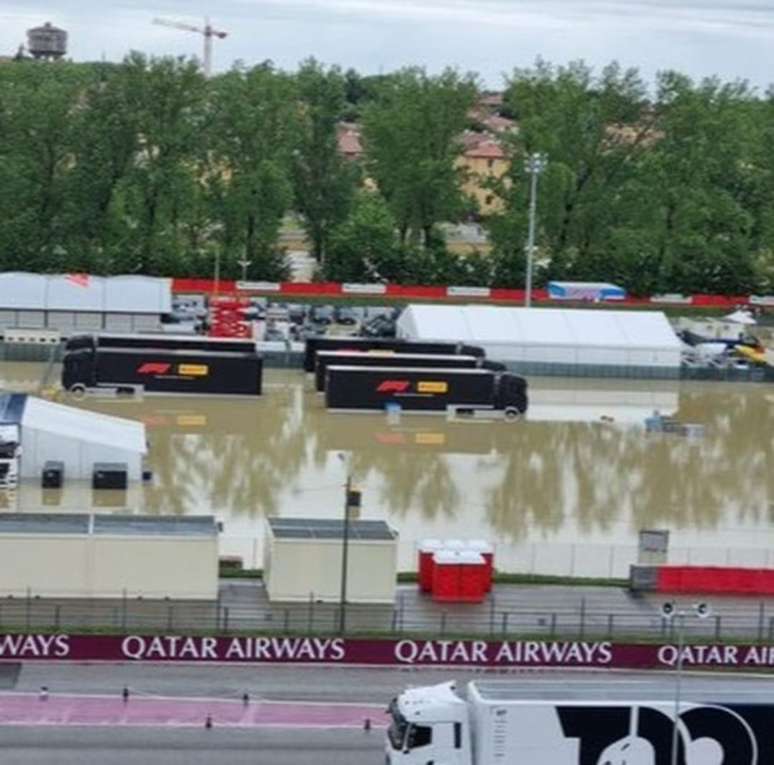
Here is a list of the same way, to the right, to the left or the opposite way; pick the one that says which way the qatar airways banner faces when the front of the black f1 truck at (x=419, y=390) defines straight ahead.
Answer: to the right

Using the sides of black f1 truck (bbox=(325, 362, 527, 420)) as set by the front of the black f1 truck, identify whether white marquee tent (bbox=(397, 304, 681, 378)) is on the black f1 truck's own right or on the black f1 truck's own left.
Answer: on the black f1 truck's own left

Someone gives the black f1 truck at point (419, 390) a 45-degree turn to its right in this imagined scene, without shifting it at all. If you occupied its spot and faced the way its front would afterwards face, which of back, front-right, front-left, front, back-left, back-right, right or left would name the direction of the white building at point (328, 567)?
front-right

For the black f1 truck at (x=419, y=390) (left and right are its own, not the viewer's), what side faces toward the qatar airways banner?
right

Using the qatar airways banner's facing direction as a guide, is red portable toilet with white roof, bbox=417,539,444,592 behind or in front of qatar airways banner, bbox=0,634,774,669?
behind

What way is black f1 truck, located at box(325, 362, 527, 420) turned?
to the viewer's right
